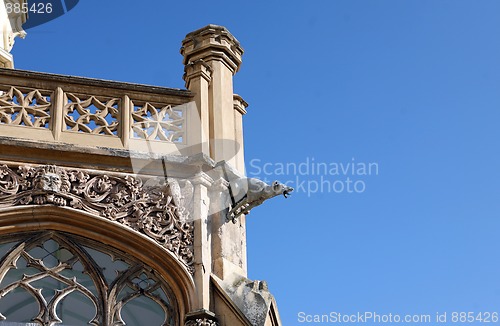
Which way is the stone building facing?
toward the camera
